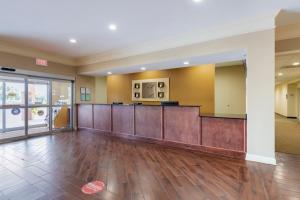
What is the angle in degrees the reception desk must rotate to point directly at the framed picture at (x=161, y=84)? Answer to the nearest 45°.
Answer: approximately 135° to its right

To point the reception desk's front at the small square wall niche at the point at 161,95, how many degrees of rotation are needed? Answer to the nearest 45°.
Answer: approximately 135° to its right

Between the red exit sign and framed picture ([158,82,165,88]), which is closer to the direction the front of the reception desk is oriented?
the red exit sign

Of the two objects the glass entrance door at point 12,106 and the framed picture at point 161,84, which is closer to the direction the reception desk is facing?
the glass entrance door

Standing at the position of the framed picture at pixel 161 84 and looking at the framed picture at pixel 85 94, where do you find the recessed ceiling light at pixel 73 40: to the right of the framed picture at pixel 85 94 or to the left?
left

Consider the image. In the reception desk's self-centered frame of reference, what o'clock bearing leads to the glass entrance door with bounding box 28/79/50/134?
The glass entrance door is roughly at 2 o'clock from the reception desk.

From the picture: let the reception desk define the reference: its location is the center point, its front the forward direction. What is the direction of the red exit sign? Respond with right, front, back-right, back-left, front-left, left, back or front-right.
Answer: front-right

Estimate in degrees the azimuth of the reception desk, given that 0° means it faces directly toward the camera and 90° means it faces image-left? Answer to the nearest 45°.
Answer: approximately 45°

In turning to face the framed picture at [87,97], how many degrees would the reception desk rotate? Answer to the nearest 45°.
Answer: approximately 90° to its right

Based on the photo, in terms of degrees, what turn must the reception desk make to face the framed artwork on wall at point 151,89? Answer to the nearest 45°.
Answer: approximately 135° to its right

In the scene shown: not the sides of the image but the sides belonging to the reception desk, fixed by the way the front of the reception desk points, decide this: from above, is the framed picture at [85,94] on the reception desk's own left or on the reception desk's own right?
on the reception desk's own right
